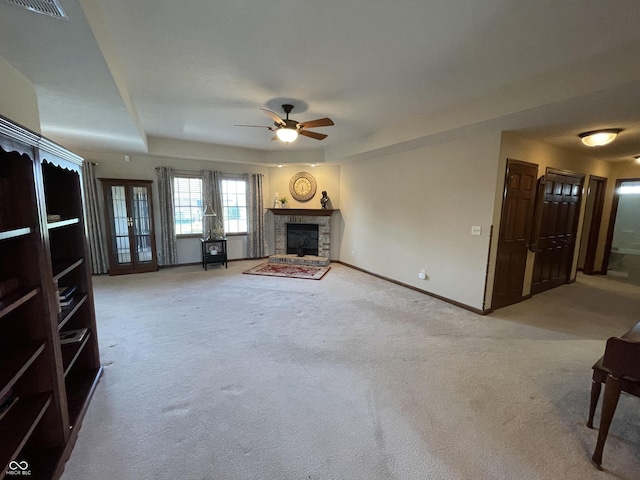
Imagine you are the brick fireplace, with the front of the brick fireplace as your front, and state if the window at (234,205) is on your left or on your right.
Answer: on your right

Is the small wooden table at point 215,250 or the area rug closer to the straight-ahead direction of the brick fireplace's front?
the area rug

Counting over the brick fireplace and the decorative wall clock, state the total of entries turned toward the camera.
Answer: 2

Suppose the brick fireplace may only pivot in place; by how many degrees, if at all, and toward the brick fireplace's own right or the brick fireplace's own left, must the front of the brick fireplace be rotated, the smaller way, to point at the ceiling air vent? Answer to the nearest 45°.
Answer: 0° — it already faces it

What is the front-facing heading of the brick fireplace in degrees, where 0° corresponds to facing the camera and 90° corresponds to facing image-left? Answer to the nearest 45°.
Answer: approximately 0°

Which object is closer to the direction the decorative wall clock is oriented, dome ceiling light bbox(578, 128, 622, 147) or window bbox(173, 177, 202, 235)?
the dome ceiling light

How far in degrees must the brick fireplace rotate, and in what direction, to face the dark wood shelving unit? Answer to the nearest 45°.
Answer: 0° — it already faces it

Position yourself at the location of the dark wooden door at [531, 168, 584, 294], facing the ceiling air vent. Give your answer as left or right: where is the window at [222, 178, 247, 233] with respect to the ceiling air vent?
right

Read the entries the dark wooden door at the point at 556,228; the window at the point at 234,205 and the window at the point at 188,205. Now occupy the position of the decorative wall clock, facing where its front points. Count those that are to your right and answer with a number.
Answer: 2

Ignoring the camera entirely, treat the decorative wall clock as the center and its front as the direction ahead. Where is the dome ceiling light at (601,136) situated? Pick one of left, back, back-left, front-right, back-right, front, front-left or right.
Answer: front-left
